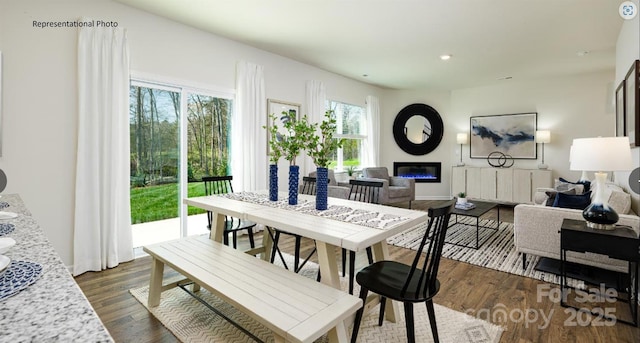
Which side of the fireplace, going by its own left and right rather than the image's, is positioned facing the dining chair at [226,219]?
front

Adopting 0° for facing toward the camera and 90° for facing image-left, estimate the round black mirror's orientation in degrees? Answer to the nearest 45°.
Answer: approximately 0°

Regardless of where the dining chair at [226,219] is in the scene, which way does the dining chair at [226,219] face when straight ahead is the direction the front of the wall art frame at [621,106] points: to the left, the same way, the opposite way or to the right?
the opposite way

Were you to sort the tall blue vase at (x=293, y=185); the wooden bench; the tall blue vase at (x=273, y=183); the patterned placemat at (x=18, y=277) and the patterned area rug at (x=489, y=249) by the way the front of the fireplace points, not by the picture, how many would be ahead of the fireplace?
5

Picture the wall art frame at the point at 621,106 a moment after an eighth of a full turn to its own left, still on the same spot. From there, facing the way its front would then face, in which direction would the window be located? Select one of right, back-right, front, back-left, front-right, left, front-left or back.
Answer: front-right

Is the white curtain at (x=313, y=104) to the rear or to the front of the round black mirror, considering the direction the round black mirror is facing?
to the front

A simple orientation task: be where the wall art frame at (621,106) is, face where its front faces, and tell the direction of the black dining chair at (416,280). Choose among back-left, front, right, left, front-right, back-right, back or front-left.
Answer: left

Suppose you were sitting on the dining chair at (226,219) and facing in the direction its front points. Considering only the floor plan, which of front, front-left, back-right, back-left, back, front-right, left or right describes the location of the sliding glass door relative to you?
back

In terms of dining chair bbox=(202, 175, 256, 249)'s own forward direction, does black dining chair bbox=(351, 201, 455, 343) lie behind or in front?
in front

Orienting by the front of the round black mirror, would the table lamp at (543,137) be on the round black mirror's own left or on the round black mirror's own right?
on the round black mirror's own left

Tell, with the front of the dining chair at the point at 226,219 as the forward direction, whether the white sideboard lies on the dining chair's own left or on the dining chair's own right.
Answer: on the dining chair's own left

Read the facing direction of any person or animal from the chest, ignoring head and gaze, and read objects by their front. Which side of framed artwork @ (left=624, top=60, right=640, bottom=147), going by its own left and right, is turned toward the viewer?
left

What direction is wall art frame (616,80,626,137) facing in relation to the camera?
to the viewer's left

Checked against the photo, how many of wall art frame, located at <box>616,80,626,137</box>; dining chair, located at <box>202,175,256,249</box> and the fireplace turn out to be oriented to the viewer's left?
1
